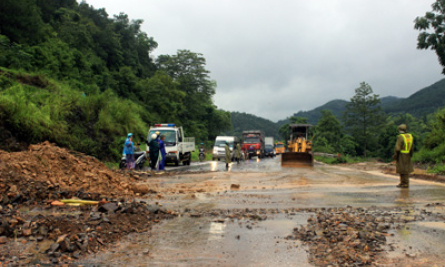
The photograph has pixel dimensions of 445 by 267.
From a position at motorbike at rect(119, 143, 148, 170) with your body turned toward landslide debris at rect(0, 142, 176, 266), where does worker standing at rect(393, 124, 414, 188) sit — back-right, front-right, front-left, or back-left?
front-left

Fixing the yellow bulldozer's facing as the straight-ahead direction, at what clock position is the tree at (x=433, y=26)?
The tree is roughly at 11 o'clock from the yellow bulldozer.

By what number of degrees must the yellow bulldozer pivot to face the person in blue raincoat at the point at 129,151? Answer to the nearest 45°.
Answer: approximately 45° to its right

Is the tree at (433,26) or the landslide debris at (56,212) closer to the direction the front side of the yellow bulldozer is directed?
the landslide debris

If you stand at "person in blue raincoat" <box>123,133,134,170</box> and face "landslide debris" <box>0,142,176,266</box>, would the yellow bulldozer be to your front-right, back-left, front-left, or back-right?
back-left

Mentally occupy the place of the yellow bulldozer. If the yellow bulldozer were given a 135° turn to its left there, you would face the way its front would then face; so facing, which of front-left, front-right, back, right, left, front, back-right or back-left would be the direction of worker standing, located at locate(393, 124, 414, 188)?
back-right

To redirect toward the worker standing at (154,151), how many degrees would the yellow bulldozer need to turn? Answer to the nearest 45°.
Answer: approximately 45° to its right

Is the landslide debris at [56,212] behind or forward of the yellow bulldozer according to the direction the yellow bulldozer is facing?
forward

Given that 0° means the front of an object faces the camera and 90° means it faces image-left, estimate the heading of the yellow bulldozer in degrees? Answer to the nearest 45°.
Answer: approximately 0°
